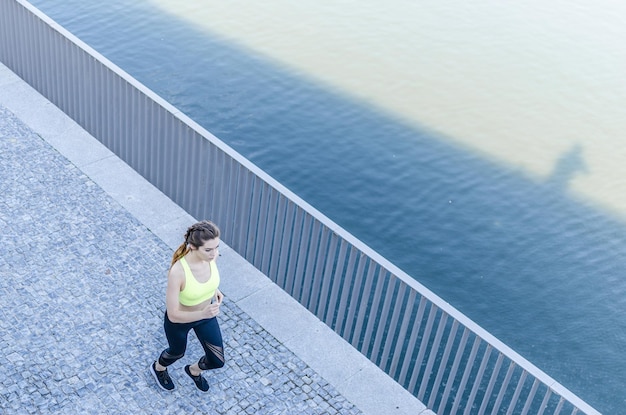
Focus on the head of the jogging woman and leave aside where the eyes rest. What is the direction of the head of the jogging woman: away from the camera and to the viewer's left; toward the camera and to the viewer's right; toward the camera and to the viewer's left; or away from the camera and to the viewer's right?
toward the camera and to the viewer's right

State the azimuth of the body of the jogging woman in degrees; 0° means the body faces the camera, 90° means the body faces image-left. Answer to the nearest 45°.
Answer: approximately 315°
